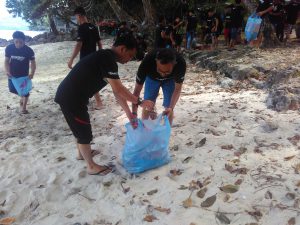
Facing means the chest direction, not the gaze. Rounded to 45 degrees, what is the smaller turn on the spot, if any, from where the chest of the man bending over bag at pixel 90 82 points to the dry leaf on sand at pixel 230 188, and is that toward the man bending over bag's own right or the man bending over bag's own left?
approximately 45° to the man bending over bag's own right

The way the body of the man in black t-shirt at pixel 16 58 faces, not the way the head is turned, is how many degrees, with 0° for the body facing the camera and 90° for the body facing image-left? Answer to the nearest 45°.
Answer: approximately 0°

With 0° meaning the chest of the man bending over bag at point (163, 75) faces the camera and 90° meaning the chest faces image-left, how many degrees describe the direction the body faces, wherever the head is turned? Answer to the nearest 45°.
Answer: approximately 0°

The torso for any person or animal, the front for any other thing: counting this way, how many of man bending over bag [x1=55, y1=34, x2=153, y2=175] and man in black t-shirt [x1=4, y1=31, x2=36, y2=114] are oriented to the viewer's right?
1

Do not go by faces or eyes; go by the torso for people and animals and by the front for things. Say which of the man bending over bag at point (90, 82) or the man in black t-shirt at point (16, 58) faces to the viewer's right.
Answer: the man bending over bag

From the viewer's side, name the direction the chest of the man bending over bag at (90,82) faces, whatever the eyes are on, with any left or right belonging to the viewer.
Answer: facing to the right of the viewer

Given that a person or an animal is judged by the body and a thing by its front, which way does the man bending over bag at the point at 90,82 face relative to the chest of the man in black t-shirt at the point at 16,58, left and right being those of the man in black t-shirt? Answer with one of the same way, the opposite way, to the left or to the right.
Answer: to the left

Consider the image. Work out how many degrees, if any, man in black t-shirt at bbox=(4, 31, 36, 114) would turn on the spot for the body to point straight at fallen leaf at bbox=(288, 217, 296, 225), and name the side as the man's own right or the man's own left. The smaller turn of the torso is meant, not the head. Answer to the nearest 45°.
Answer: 0° — they already face it

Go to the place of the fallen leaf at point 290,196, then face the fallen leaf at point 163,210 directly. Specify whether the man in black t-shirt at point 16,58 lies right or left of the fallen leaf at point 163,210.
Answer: right

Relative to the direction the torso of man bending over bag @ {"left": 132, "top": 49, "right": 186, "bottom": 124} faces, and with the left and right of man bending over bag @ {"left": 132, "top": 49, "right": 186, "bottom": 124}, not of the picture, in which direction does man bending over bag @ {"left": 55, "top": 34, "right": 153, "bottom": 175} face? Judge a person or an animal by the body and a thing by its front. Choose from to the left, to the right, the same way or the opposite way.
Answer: to the left
